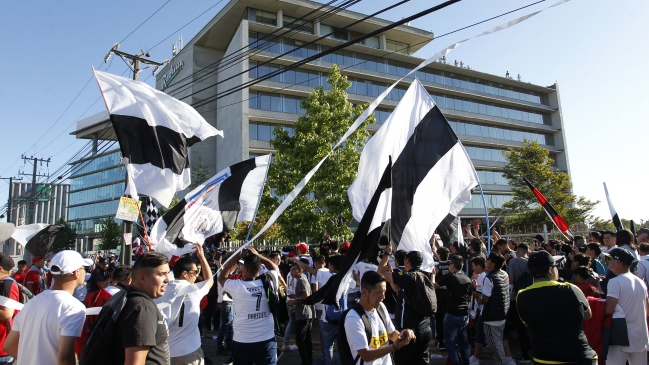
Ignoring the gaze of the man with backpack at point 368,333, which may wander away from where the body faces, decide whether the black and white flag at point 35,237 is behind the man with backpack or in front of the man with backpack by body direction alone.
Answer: behind

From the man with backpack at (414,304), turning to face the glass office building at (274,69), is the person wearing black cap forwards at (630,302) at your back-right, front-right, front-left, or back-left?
back-right

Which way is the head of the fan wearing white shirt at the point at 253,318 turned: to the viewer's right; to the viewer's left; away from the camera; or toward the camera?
away from the camera

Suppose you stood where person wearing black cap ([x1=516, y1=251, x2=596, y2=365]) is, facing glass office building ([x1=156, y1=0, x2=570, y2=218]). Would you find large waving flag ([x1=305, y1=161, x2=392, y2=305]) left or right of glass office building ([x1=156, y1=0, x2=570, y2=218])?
left

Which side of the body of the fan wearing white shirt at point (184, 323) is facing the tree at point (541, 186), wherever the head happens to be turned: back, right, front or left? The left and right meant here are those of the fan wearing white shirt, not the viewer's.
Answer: front

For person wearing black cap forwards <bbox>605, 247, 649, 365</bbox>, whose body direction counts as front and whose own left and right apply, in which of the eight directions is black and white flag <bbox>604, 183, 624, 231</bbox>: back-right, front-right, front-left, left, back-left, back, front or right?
front-right

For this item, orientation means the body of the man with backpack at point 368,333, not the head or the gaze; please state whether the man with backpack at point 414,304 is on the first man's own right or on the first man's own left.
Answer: on the first man's own left
